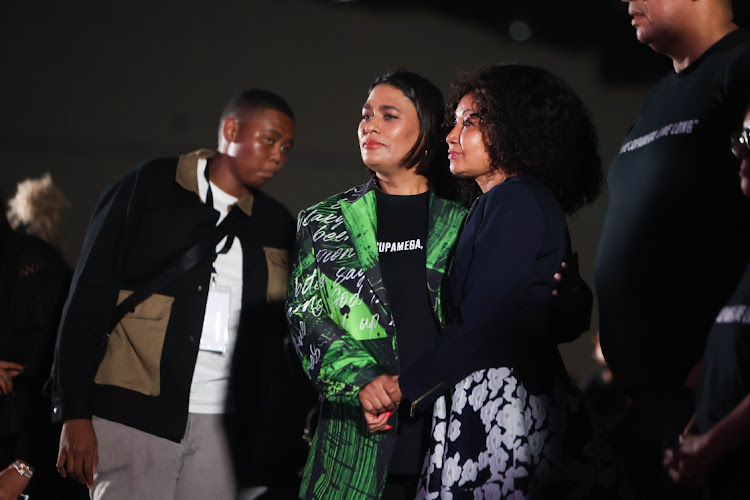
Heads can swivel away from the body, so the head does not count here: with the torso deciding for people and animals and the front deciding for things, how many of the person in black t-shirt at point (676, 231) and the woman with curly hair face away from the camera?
0

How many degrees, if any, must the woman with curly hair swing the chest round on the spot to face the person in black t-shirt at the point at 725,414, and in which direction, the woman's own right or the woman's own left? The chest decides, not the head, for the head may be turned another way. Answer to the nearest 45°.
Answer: approximately 135° to the woman's own left

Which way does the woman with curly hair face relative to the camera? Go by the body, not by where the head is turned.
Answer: to the viewer's left

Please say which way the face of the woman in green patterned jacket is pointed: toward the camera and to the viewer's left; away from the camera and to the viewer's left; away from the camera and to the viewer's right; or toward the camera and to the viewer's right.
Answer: toward the camera and to the viewer's left

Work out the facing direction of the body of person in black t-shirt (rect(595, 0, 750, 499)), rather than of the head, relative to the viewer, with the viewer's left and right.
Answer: facing the viewer and to the left of the viewer

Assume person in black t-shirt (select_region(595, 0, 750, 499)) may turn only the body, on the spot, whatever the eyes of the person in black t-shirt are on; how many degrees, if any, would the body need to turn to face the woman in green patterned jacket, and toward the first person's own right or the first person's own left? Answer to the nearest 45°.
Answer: approximately 45° to the first person's own right
